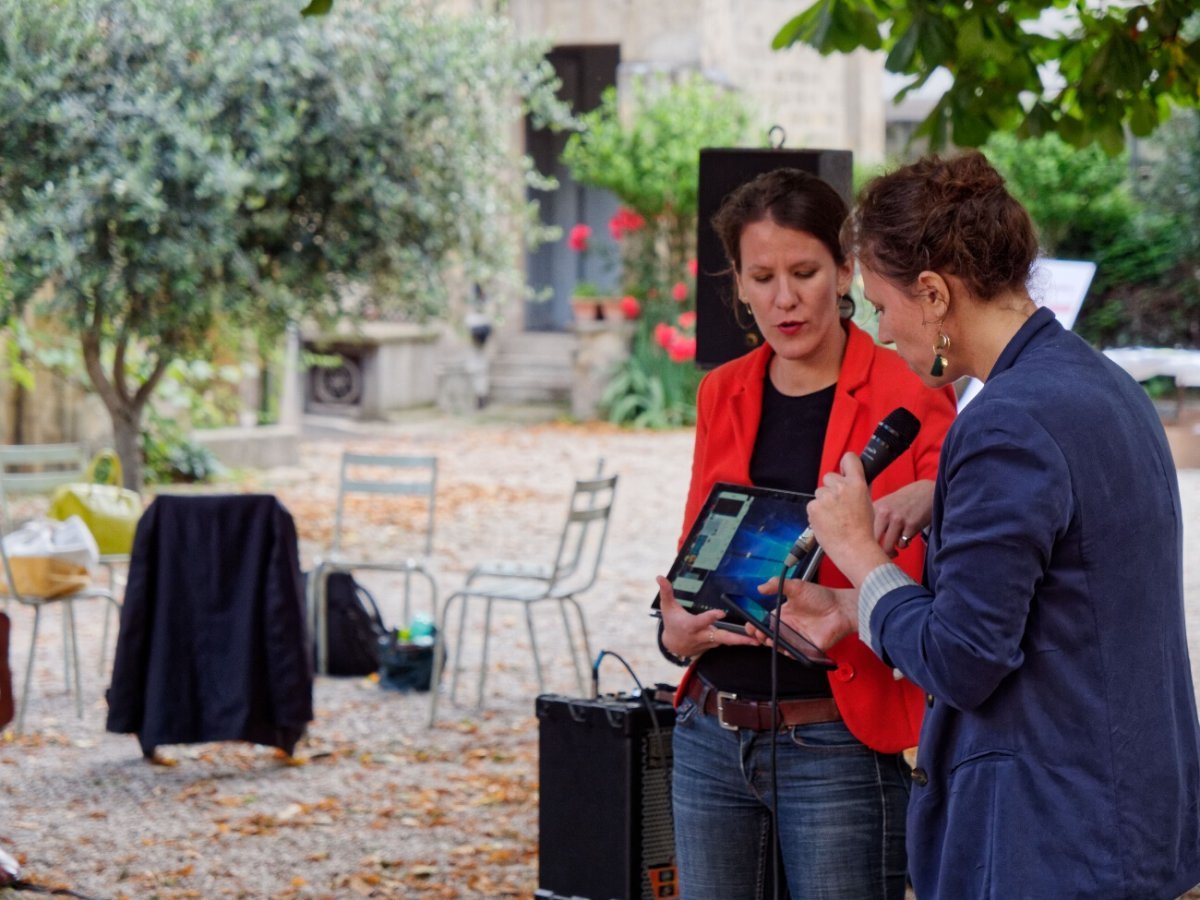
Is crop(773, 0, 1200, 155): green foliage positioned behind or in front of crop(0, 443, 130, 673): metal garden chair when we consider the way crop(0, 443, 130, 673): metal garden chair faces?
in front

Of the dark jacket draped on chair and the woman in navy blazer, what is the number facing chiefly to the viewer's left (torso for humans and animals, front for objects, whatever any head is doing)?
1

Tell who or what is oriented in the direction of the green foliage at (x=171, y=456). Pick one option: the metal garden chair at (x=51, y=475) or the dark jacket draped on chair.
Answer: the dark jacket draped on chair

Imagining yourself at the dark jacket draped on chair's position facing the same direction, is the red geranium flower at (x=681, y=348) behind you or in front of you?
in front

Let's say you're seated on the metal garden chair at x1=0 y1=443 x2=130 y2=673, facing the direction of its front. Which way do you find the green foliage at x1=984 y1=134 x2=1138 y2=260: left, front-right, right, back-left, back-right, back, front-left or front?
left

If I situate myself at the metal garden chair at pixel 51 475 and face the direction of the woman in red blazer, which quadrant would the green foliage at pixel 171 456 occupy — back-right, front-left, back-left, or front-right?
back-left

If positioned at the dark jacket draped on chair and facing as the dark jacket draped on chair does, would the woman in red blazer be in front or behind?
behind

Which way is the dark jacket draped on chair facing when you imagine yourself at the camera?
facing away from the viewer

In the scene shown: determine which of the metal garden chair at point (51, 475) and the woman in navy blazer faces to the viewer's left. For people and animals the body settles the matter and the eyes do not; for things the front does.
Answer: the woman in navy blazer

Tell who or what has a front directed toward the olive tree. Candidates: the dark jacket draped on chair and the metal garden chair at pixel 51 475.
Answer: the dark jacket draped on chair

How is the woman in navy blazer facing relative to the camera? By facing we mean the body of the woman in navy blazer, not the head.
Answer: to the viewer's left

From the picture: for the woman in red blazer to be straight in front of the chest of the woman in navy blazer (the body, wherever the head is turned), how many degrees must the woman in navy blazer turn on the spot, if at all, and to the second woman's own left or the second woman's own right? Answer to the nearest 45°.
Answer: approximately 45° to the second woman's own right

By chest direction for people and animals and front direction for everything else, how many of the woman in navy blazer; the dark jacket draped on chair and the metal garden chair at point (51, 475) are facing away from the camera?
1
